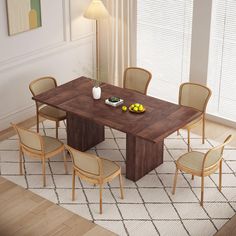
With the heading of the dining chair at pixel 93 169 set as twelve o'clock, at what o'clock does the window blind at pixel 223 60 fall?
The window blind is roughly at 12 o'clock from the dining chair.

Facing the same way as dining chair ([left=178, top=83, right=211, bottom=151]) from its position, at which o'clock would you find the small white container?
The small white container is roughly at 1 o'clock from the dining chair.

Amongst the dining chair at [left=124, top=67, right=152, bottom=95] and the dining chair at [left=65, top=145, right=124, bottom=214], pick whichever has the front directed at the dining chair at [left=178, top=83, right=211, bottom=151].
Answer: the dining chair at [left=65, top=145, right=124, bottom=214]

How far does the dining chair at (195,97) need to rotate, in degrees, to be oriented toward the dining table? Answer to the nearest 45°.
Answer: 0° — it already faces it

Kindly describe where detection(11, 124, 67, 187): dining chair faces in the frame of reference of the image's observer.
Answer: facing away from the viewer and to the right of the viewer

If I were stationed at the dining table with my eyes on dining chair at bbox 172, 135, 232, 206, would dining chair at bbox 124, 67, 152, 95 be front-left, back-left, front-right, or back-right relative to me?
back-left

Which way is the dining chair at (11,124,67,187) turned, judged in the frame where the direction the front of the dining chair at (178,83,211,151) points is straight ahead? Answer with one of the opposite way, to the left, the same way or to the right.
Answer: the opposite way

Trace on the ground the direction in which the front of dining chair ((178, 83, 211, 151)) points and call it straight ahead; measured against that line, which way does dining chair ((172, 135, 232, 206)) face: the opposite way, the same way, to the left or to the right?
to the right

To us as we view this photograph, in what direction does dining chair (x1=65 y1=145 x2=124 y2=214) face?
facing away from the viewer and to the right of the viewer

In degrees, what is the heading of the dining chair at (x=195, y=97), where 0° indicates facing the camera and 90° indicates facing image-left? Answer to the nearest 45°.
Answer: approximately 45°

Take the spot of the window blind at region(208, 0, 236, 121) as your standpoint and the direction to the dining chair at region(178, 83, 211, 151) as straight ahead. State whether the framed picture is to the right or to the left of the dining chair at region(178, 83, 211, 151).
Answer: right
